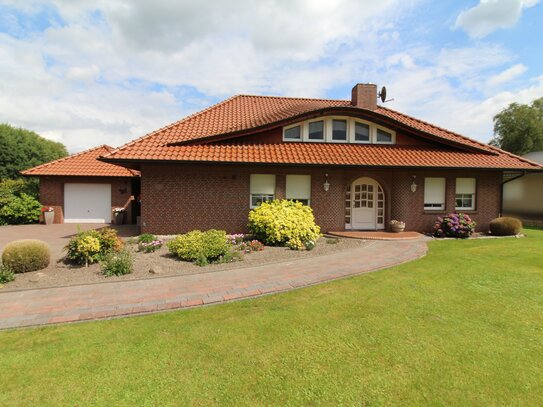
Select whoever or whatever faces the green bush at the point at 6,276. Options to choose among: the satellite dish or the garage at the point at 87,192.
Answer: the garage

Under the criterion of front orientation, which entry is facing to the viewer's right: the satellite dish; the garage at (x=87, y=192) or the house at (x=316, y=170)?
the satellite dish

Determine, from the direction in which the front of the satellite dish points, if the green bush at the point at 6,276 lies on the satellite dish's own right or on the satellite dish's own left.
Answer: on the satellite dish's own right

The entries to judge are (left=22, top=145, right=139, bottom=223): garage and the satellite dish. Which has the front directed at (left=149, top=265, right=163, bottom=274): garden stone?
the garage

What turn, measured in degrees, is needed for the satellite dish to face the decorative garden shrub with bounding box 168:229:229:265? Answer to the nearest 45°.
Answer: approximately 90° to its right

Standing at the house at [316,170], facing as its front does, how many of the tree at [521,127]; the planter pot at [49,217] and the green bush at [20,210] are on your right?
2

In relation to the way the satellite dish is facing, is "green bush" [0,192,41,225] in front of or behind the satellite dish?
behind

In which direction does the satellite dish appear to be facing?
to the viewer's right

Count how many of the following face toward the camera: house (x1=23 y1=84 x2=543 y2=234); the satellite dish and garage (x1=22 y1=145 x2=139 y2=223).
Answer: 2

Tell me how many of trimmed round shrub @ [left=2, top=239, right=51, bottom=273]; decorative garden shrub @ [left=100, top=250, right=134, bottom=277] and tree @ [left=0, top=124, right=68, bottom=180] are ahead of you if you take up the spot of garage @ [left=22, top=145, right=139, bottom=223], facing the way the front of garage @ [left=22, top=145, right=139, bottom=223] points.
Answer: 2

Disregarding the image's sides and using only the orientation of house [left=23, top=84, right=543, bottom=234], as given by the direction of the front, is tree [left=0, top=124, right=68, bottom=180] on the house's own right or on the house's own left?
on the house's own right

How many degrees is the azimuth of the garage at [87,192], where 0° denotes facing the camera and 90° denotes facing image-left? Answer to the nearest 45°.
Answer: approximately 0°

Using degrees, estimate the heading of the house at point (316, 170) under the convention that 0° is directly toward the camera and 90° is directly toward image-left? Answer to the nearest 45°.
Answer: approximately 0°
